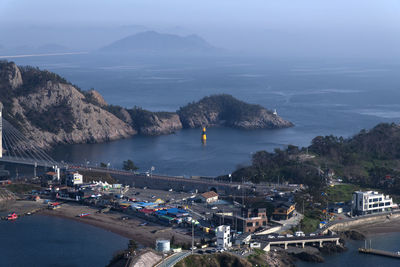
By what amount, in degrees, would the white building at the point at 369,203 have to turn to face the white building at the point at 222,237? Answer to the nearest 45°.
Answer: approximately 90° to its right

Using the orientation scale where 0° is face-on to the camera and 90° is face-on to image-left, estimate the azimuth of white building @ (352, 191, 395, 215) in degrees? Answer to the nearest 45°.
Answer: approximately 315°

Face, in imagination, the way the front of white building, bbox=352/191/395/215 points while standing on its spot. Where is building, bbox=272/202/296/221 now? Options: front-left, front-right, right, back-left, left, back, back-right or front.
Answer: right

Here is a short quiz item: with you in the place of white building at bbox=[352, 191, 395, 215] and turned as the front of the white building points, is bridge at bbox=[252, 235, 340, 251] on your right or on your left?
on your right

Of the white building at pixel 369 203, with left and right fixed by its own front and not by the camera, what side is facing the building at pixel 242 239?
right

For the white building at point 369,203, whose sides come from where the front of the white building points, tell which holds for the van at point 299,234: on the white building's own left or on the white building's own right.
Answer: on the white building's own right

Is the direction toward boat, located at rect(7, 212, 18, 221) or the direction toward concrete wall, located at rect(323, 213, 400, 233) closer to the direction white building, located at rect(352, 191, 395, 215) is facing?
the concrete wall
